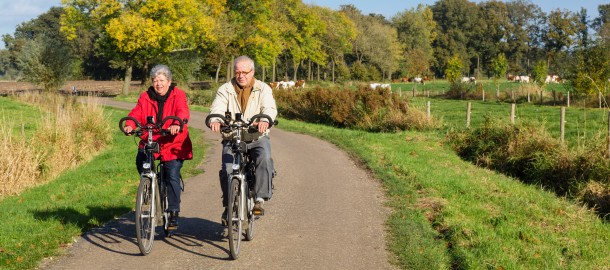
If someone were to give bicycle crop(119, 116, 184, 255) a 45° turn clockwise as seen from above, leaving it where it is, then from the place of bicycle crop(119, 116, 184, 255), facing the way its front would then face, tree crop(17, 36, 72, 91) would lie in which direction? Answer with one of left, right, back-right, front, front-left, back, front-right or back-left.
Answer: back-right

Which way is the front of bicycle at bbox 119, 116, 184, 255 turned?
toward the camera

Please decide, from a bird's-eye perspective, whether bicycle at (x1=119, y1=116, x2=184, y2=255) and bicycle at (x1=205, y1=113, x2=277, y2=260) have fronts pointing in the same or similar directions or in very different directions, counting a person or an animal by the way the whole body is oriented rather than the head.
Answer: same or similar directions

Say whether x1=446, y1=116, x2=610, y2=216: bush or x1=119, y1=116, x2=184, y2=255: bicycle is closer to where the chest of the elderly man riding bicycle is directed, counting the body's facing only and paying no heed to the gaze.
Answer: the bicycle

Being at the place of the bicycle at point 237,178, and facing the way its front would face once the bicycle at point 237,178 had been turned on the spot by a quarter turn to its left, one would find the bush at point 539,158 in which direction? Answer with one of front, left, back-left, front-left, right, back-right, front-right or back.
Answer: front-left

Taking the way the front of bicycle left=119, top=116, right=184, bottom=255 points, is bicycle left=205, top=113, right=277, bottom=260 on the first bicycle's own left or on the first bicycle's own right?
on the first bicycle's own left

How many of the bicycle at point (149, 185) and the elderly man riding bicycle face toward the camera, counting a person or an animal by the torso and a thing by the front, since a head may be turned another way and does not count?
2

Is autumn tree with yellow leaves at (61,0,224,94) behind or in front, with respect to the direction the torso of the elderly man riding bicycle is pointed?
behind

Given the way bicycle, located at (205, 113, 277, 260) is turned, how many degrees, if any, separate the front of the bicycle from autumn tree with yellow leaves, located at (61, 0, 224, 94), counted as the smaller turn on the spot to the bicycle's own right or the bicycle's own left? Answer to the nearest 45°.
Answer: approximately 180°

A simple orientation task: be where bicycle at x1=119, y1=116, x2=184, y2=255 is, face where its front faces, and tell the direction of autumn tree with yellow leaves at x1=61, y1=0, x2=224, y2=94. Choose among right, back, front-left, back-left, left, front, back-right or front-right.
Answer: back

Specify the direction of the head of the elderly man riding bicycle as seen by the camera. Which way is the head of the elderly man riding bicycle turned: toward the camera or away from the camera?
toward the camera

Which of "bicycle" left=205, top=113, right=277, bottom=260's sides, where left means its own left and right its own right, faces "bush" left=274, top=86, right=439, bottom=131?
back

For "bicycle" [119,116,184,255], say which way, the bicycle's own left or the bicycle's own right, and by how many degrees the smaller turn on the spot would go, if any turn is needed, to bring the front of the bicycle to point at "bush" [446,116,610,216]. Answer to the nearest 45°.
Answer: approximately 135° to the bicycle's own left

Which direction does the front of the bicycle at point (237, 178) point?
toward the camera

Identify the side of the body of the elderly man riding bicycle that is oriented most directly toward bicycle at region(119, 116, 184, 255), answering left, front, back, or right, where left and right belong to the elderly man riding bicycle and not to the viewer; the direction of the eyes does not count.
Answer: right
